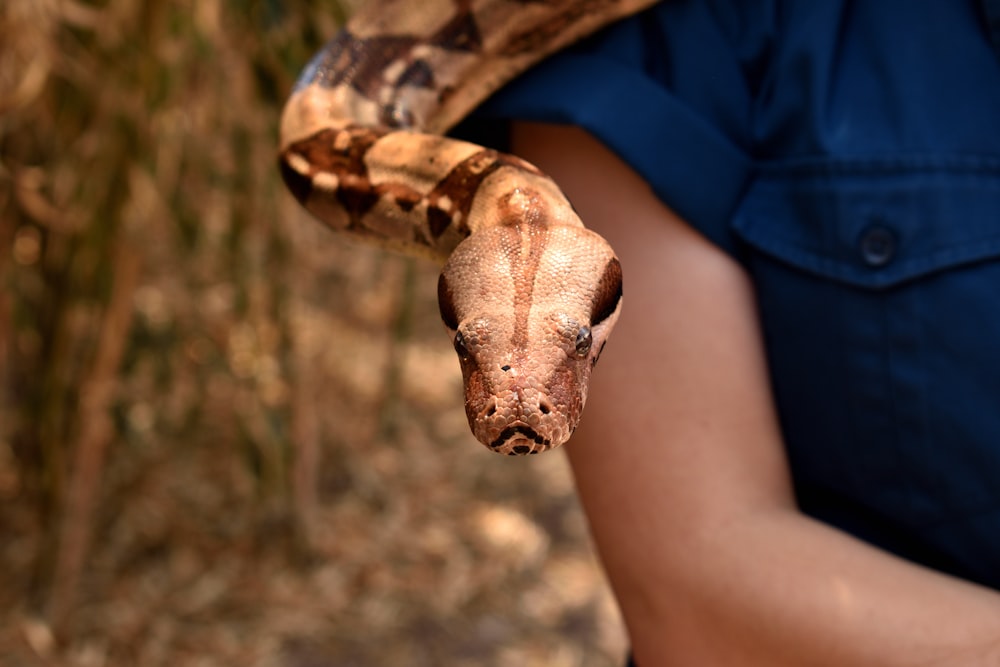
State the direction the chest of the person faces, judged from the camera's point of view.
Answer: toward the camera
